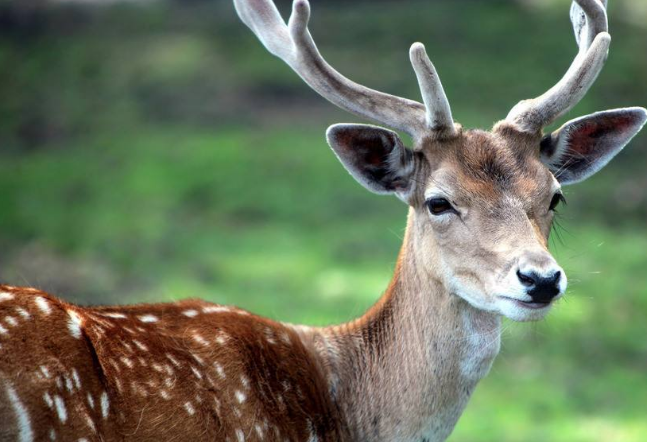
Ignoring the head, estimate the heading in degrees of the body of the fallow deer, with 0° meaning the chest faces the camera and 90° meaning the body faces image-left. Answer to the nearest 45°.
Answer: approximately 270°
